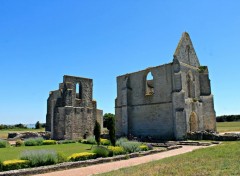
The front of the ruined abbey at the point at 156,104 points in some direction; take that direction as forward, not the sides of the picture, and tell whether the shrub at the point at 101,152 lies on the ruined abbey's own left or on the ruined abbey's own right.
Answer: on the ruined abbey's own right

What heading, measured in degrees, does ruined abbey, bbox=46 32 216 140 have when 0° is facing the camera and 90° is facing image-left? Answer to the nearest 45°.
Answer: approximately 315°

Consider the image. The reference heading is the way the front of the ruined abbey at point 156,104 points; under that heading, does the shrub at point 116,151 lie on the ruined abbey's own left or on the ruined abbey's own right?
on the ruined abbey's own right

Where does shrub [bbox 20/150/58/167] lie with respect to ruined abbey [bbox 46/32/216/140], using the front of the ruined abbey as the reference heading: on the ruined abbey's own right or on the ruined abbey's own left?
on the ruined abbey's own right

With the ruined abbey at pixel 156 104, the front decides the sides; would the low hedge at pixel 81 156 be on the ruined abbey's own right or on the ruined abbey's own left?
on the ruined abbey's own right

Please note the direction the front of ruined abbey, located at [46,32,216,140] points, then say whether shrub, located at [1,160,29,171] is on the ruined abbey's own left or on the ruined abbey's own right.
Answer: on the ruined abbey's own right
